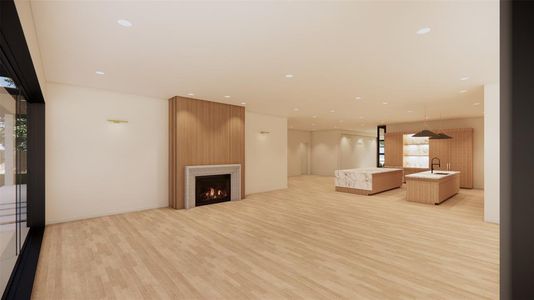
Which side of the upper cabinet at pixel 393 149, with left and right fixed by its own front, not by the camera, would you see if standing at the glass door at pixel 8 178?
front

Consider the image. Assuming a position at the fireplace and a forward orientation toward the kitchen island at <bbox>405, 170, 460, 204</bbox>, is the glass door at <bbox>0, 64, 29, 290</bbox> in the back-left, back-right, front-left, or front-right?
back-right

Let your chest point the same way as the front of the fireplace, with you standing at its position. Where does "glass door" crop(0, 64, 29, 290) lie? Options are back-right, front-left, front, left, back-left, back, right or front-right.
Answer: right

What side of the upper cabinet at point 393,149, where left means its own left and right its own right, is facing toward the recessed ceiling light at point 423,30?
front

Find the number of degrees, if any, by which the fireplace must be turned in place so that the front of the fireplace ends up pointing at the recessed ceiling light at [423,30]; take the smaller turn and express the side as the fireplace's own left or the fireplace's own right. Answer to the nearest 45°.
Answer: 0° — it already faces it

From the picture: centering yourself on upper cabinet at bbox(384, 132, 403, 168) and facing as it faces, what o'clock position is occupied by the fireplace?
The fireplace is roughly at 1 o'clock from the upper cabinet.

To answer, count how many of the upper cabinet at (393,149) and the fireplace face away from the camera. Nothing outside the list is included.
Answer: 0

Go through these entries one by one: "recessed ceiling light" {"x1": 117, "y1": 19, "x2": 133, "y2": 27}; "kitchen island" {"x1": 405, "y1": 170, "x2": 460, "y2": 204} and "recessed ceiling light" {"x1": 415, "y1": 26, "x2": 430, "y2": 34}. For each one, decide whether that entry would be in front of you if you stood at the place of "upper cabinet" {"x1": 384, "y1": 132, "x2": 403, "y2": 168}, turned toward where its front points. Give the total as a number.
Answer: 3

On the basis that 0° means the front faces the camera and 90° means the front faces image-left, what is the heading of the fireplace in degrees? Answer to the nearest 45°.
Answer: approximately 315°

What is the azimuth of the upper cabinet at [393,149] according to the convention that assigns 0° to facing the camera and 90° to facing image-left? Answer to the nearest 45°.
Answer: approximately 0°
